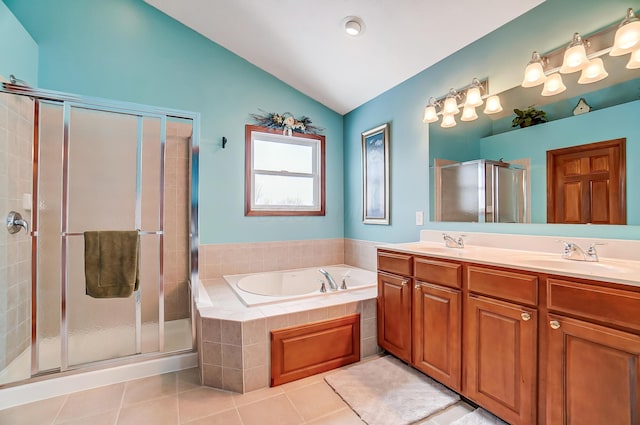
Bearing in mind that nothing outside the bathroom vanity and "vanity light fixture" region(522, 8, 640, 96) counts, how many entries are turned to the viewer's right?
0

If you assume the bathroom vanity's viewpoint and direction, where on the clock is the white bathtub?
The white bathtub is roughly at 2 o'clock from the bathroom vanity.

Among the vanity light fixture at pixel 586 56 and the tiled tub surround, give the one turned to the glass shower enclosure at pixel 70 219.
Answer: the vanity light fixture

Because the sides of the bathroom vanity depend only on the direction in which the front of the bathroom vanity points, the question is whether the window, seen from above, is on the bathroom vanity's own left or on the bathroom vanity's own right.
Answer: on the bathroom vanity's own right

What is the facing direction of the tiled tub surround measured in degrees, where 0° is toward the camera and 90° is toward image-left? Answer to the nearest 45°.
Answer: approximately 315°

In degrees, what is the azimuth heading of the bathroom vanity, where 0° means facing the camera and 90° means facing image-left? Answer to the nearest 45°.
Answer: approximately 45°

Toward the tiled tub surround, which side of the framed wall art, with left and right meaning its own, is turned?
front

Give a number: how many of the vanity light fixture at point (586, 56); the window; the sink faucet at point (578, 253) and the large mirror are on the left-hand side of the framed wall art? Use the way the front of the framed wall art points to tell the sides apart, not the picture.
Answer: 3

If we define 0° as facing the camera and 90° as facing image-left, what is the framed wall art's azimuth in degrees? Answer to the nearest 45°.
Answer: approximately 45°

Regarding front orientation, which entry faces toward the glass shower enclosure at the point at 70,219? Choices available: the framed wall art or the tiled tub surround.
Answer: the framed wall art

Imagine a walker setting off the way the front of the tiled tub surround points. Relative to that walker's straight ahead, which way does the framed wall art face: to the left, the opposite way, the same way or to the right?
to the right
